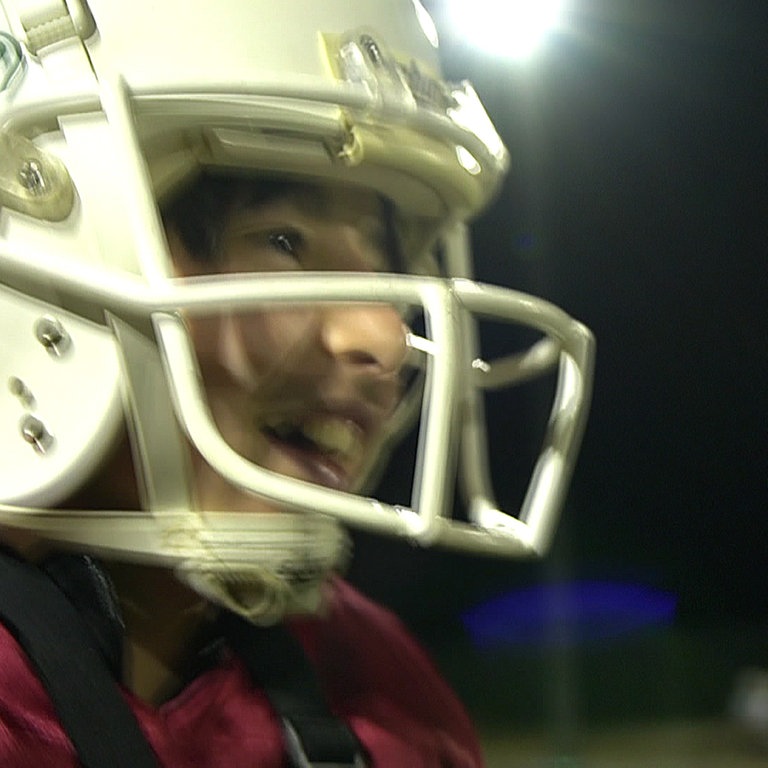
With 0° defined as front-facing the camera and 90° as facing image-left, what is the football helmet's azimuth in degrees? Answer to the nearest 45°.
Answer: approximately 270°
